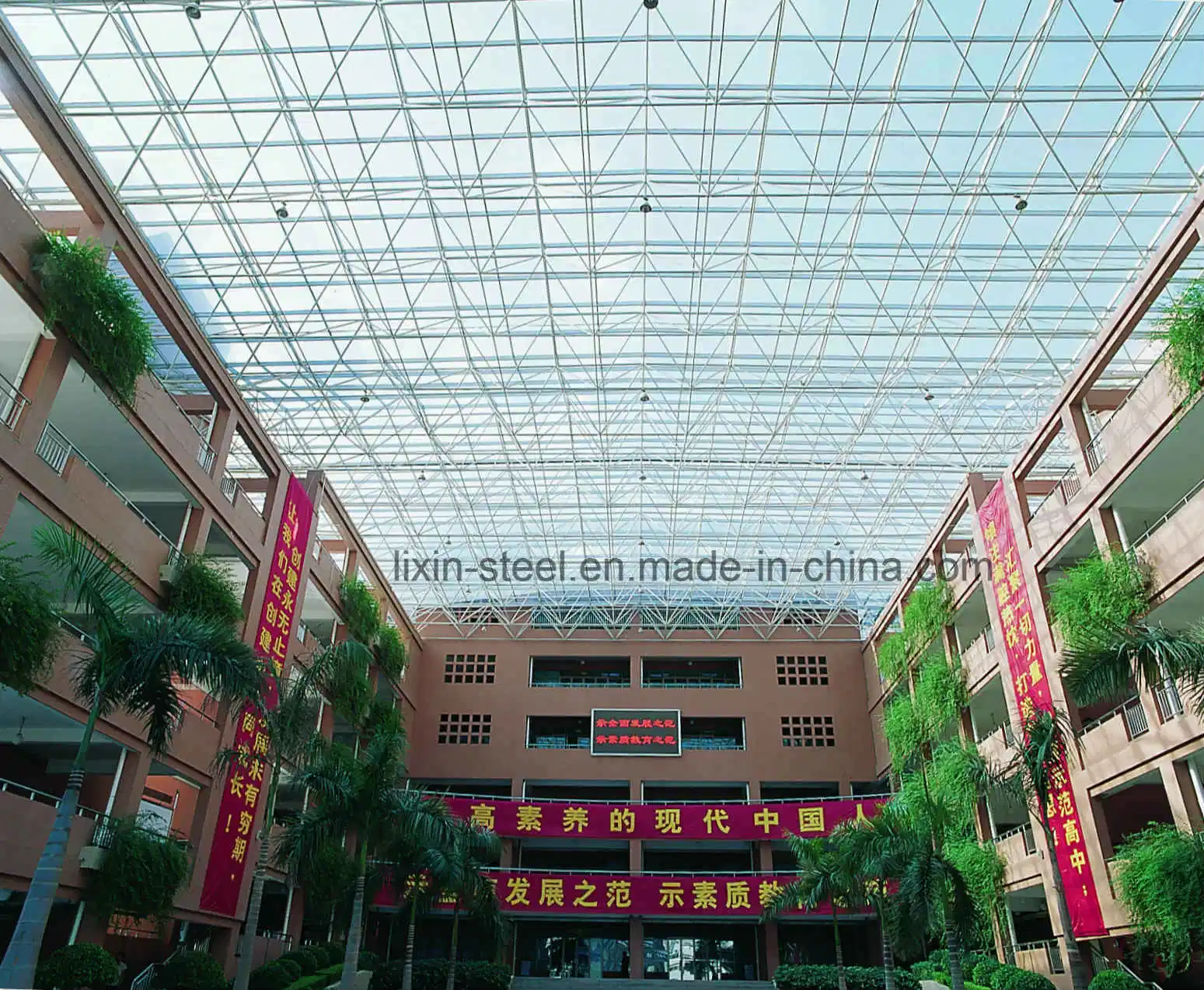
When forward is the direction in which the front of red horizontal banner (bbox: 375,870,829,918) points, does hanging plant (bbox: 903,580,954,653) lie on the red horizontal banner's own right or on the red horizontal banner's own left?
on the red horizontal banner's own left

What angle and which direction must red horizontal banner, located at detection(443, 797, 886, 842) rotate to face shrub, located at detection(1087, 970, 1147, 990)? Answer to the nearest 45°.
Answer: approximately 45° to its left

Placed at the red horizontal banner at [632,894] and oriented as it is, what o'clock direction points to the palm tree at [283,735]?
The palm tree is roughly at 1 o'clock from the red horizontal banner.

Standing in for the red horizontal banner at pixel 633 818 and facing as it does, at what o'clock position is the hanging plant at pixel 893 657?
The hanging plant is roughly at 10 o'clock from the red horizontal banner.

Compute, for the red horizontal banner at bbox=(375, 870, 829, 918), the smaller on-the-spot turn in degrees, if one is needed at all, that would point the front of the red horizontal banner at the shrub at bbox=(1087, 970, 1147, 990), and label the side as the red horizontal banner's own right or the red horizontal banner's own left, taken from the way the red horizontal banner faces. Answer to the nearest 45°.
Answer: approximately 45° to the red horizontal banner's own left

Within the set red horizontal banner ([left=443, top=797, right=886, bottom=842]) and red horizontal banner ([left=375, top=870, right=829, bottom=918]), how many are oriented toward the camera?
2

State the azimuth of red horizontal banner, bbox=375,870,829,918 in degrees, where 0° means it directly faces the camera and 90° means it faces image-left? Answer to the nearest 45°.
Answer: approximately 0°
